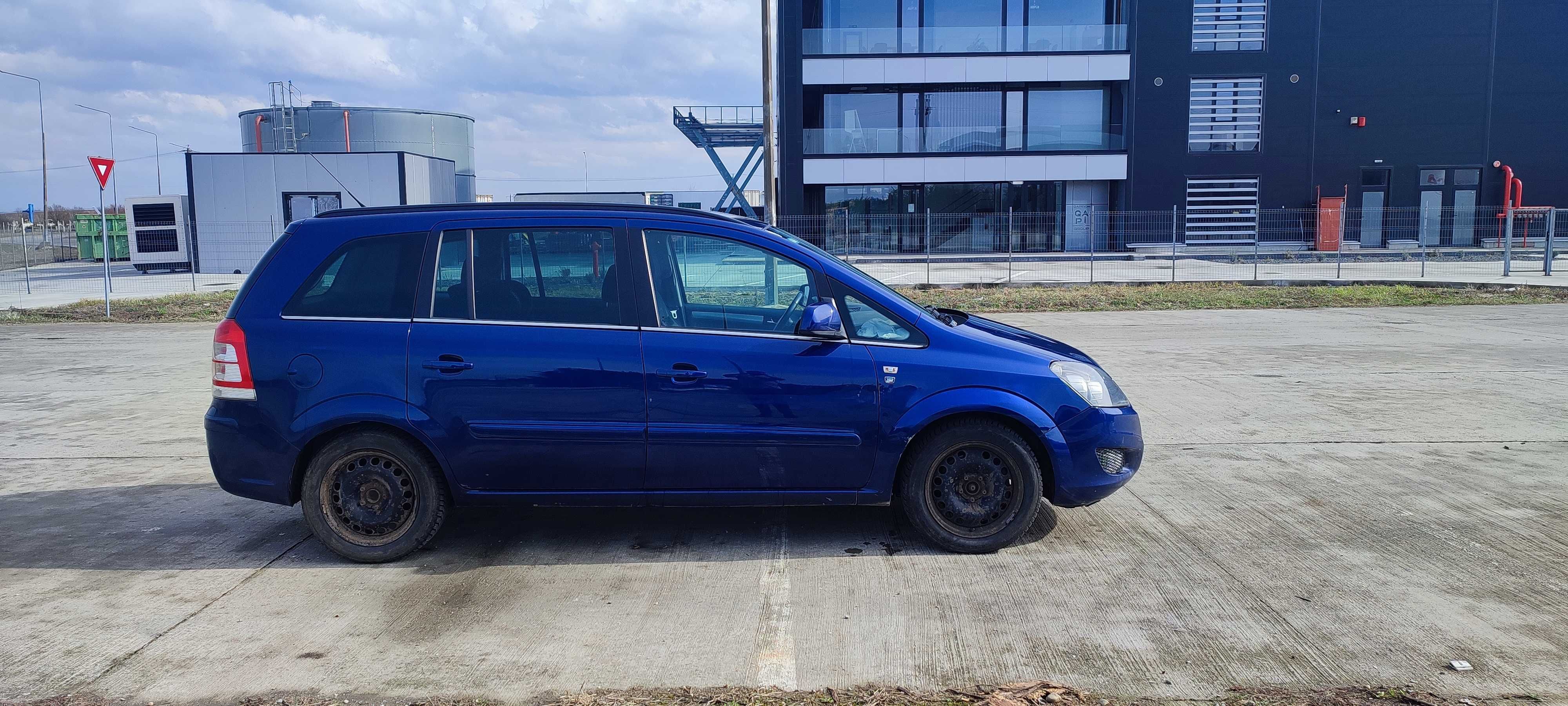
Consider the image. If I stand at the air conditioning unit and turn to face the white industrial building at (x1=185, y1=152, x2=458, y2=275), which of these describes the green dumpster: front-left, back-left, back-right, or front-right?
back-left

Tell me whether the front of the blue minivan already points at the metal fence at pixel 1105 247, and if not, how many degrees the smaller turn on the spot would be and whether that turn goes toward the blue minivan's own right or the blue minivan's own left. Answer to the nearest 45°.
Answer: approximately 45° to the blue minivan's own left

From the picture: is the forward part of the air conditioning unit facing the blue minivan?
yes

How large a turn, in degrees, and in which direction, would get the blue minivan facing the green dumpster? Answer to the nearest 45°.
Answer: approximately 135° to its left

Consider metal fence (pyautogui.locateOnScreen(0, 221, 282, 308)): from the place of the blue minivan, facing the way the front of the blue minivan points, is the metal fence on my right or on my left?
on my left

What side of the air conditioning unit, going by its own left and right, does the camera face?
front

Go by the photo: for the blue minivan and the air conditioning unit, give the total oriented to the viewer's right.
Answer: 1

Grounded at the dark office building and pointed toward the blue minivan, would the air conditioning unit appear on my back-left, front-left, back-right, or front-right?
front-right

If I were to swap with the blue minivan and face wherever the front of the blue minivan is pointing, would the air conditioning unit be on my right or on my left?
on my left

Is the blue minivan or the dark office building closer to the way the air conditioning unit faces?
the blue minivan

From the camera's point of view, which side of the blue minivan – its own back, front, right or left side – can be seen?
right

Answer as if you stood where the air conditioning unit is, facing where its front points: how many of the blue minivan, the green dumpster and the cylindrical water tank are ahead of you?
1

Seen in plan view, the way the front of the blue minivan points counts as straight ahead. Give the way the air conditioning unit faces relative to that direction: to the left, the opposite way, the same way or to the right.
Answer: to the right

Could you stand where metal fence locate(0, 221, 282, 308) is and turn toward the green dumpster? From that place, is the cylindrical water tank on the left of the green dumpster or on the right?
right

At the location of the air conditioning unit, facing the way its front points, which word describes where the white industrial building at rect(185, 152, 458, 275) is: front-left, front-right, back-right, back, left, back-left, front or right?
front-left

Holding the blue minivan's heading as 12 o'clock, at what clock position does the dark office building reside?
The dark office building is roughly at 10 o'clock from the blue minivan.

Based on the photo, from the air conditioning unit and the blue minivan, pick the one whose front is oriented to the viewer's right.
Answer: the blue minivan
